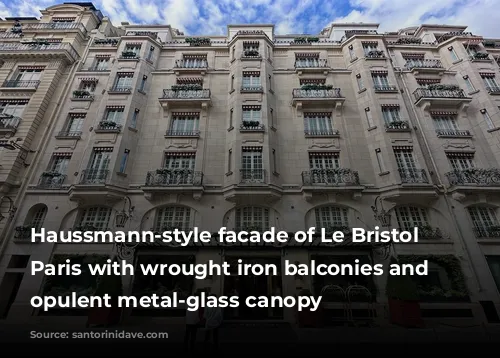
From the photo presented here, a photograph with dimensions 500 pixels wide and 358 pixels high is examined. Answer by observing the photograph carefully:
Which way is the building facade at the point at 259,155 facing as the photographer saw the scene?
facing the viewer
